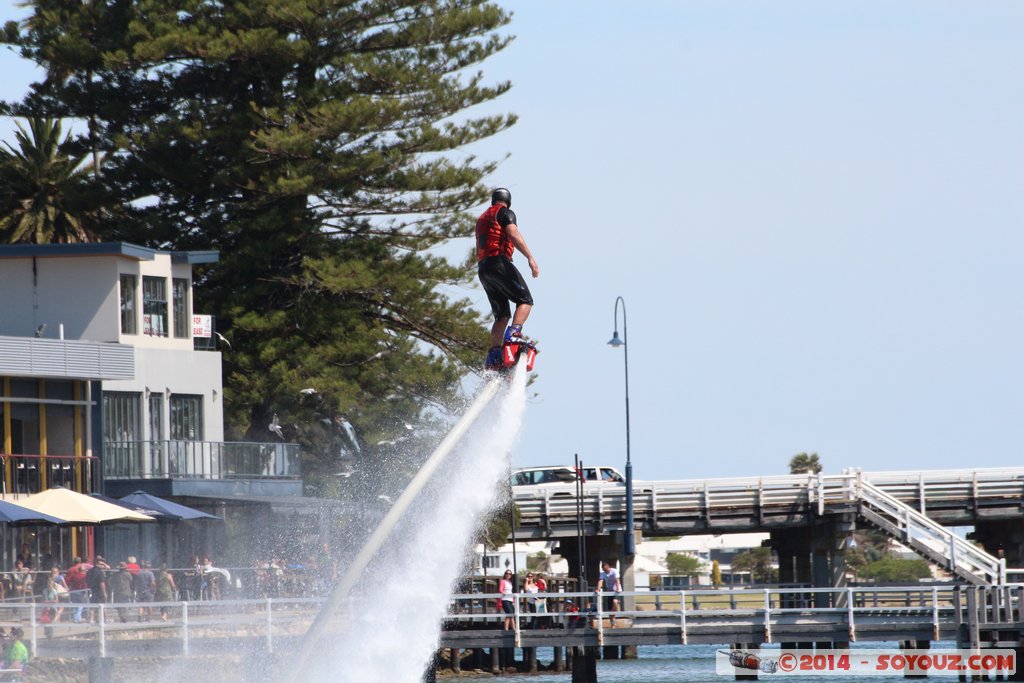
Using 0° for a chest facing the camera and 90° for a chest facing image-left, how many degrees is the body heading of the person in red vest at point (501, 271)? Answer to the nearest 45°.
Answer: approximately 225°

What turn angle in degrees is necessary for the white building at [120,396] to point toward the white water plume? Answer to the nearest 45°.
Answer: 0° — it already faces it

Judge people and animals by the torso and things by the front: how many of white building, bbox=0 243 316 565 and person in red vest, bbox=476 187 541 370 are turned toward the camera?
1

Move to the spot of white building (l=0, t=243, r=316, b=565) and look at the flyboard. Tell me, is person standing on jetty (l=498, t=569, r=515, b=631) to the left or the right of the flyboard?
left

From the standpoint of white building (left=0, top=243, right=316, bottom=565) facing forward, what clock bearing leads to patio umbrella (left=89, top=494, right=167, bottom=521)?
The patio umbrella is roughly at 12 o'clock from the white building.

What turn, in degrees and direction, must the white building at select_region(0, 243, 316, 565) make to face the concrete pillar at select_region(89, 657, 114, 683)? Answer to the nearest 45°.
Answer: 0° — it already faces it

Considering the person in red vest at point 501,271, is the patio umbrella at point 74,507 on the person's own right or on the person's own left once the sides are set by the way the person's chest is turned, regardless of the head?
on the person's own left

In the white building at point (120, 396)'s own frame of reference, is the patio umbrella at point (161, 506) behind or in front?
in front
